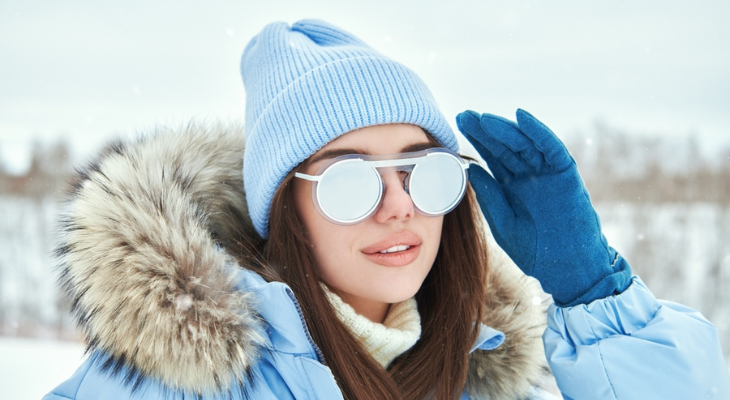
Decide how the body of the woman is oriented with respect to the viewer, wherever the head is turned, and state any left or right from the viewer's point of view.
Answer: facing the viewer and to the right of the viewer

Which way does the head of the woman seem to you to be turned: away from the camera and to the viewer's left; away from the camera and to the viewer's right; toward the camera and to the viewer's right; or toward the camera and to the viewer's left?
toward the camera and to the viewer's right
